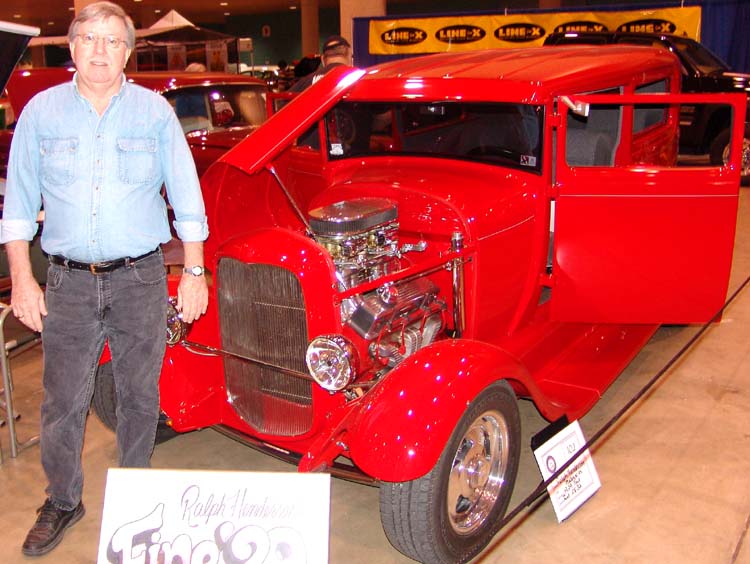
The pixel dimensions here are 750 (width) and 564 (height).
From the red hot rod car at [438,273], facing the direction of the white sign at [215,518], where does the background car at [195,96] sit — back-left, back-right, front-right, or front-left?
back-right

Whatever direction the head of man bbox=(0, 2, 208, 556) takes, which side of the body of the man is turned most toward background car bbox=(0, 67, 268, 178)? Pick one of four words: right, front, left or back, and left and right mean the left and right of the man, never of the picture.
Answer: back

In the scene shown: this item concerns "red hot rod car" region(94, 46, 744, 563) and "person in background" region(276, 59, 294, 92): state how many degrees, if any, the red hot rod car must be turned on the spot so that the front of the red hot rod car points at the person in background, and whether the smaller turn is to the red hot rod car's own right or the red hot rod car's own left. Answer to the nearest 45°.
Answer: approximately 135° to the red hot rod car's own right

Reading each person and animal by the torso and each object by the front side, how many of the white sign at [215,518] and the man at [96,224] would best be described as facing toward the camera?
2

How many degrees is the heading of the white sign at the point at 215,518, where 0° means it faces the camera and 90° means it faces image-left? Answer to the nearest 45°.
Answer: approximately 0°

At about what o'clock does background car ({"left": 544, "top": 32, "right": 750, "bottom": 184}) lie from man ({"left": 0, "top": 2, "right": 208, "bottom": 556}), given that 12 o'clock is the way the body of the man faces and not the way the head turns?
The background car is roughly at 8 o'clock from the man.

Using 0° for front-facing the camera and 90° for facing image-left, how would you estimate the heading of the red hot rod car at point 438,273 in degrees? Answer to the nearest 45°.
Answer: approximately 45°

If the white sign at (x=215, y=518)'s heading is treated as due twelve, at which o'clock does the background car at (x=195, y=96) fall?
The background car is roughly at 6 o'clock from the white sign.
